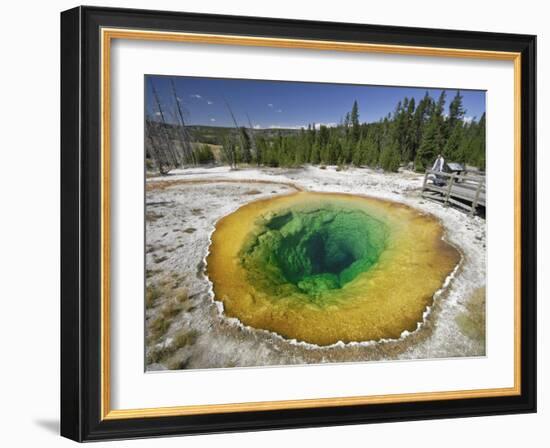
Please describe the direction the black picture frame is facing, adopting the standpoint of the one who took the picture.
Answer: facing the viewer and to the right of the viewer
